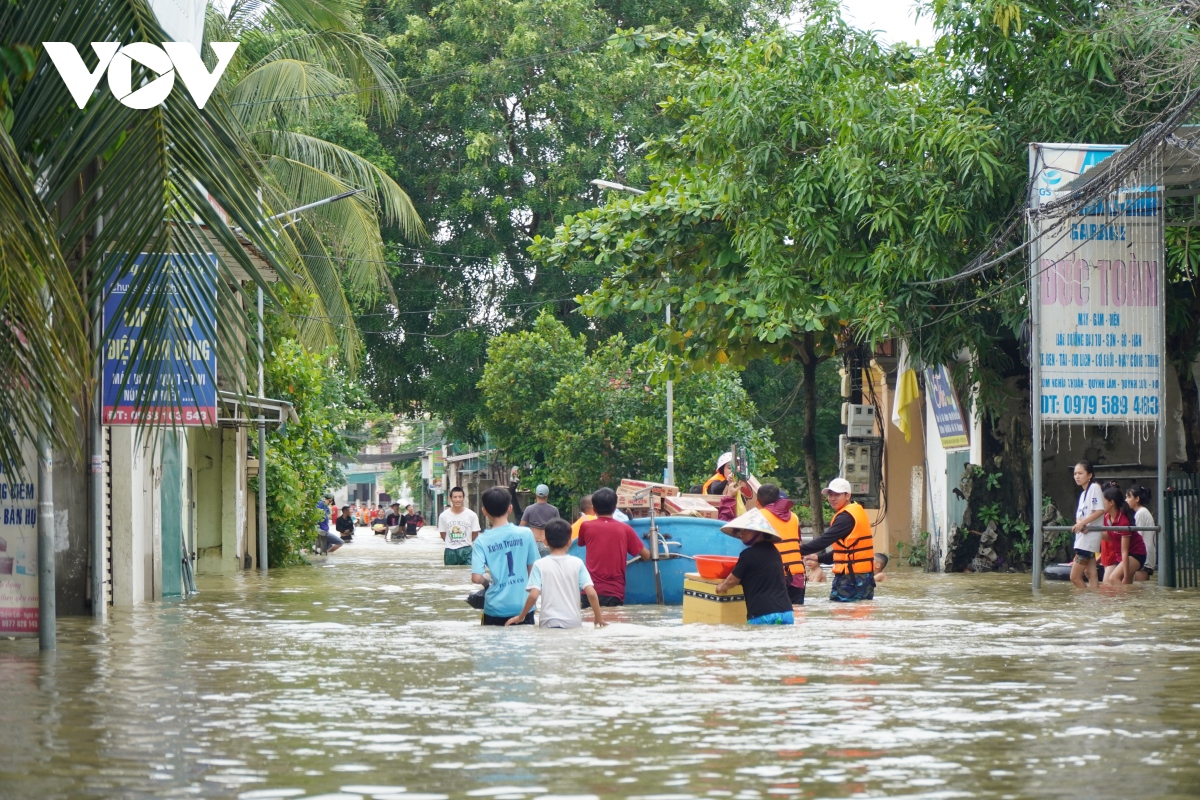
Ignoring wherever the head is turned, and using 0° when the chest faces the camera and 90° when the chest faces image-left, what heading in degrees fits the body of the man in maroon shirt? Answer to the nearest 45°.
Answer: approximately 180°

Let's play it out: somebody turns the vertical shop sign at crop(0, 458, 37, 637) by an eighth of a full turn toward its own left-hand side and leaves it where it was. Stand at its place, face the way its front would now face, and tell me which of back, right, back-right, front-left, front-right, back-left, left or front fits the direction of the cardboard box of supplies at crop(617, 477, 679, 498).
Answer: left

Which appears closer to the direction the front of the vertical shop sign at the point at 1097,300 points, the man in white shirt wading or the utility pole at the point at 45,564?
the utility pole

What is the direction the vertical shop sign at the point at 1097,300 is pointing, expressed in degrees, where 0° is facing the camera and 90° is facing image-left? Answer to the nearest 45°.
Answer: approximately 0°

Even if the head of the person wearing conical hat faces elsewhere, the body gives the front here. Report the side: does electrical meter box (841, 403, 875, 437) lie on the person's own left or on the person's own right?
on the person's own right

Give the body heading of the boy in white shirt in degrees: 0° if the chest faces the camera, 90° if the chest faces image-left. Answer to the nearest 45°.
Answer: approximately 180°

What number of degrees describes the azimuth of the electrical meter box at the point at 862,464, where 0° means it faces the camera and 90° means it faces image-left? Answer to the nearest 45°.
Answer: approximately 0°

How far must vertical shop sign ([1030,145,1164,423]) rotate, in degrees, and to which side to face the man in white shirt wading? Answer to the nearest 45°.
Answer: approximately 135° to its right

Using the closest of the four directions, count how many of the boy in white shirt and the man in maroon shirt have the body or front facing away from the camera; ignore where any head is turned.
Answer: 2

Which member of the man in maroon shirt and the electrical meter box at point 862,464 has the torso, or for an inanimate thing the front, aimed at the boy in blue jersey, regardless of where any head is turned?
the electrical meter box

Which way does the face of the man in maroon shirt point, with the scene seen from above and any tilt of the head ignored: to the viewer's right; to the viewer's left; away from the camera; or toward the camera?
away from the camera
